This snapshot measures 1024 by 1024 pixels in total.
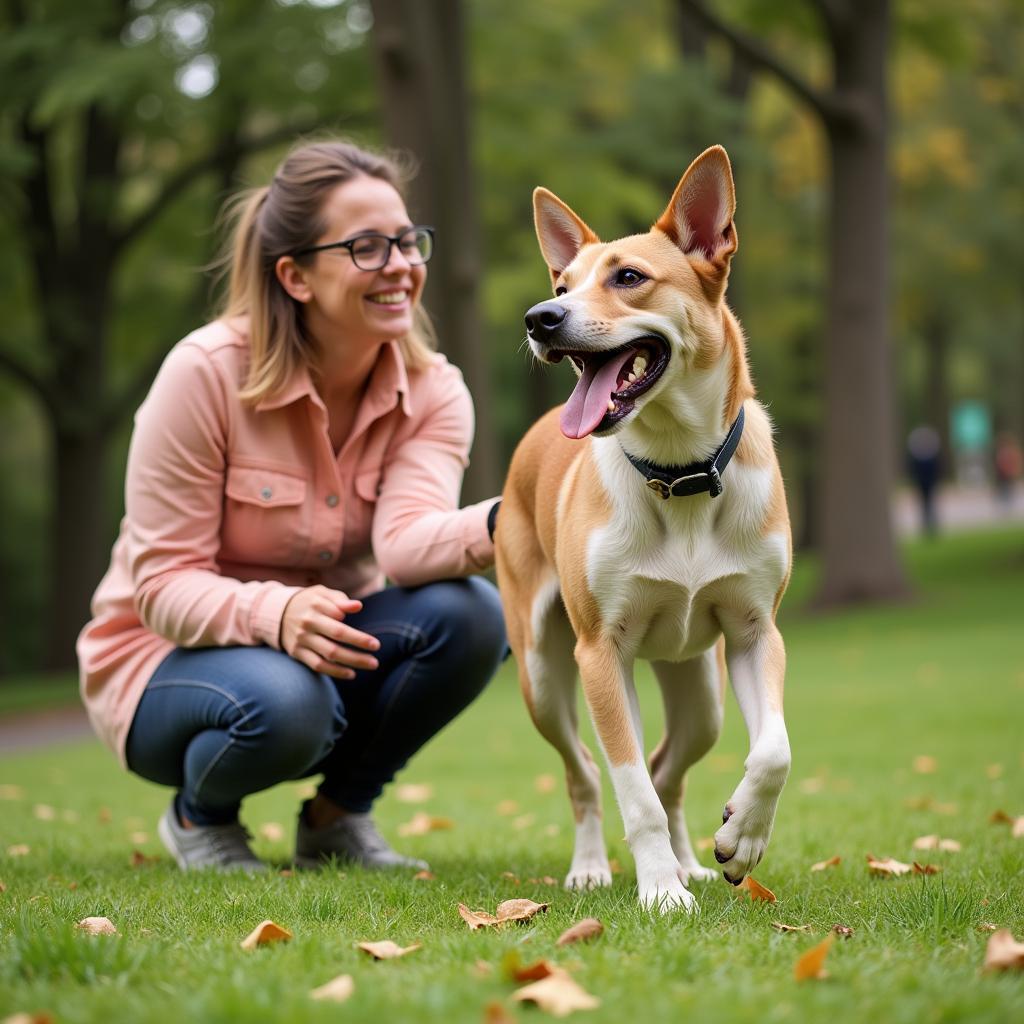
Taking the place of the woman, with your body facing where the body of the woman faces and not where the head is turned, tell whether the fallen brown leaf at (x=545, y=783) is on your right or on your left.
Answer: on your left

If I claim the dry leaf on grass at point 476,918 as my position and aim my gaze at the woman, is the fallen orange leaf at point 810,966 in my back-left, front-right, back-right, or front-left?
back-right

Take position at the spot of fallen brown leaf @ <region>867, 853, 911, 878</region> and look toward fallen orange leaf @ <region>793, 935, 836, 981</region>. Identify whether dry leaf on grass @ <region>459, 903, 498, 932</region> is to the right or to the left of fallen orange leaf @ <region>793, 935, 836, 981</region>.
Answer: right

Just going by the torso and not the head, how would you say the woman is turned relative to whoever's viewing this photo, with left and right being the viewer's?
facing the viewer and to the right of the viewer

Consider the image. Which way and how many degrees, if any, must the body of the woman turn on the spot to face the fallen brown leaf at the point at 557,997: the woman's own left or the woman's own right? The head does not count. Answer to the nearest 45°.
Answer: approximately 45° to the woman's own right

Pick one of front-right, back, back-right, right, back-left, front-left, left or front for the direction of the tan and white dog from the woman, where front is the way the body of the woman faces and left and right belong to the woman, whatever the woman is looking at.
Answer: front

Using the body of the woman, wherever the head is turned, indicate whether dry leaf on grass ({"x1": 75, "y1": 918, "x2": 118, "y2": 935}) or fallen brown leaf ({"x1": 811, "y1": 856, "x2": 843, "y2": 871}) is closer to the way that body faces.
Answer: the fallen brown leaf

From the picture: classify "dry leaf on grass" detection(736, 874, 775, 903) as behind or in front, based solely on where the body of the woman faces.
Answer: in front

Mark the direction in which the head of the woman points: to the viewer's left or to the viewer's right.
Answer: to the viewer's right

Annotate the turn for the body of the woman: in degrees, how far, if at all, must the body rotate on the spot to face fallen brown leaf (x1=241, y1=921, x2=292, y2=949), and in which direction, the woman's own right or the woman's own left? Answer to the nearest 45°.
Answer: approximately 45° to the woman's own right

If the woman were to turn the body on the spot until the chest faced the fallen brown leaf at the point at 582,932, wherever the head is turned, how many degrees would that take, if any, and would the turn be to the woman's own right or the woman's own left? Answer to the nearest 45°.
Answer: approximately 45° to the woman's own right

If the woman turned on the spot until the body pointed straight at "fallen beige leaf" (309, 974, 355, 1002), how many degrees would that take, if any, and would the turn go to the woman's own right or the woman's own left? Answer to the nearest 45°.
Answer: approximately 45° to the woman's own right

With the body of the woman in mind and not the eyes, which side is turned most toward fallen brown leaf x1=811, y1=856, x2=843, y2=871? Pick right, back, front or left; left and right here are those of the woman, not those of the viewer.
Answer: front

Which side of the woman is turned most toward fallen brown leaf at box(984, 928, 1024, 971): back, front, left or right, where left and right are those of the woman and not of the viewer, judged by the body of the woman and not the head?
front
